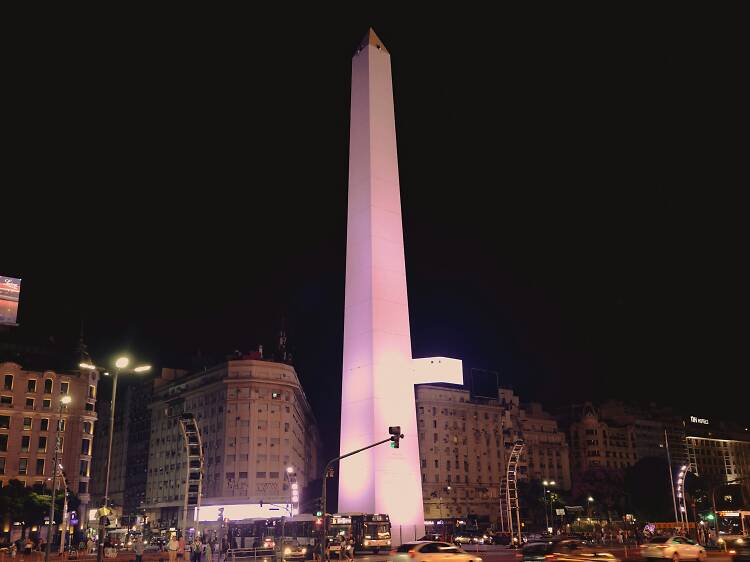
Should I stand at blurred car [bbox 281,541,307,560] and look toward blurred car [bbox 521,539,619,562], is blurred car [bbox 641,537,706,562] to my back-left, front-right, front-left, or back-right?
front-left

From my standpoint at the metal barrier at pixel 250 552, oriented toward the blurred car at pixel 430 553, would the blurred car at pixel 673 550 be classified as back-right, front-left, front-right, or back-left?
front-left

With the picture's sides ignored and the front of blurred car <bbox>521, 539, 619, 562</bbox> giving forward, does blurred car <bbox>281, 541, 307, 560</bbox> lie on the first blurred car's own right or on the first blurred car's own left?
on the first blurred car's own left

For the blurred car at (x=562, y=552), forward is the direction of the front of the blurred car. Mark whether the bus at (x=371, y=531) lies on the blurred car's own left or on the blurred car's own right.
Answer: on the blurred car's own left
